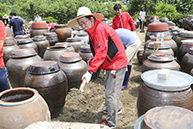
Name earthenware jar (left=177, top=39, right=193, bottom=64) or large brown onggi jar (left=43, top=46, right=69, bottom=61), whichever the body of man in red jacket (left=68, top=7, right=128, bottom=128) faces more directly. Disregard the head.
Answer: the large brown onggi jar

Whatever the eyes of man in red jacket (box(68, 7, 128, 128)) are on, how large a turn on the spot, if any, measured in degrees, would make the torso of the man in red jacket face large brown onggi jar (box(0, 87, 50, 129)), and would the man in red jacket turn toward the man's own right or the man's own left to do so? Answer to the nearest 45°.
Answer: approximately 45° to the man's own left

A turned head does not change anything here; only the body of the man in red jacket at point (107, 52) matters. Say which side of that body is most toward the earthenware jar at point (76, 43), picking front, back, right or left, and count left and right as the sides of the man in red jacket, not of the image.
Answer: right

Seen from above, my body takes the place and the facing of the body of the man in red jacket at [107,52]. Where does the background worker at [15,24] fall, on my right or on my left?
on my right

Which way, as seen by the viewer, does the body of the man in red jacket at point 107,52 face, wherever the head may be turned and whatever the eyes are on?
to the viewer's left

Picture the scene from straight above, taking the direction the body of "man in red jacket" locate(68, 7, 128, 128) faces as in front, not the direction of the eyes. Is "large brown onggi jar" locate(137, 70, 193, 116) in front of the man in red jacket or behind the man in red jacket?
behind

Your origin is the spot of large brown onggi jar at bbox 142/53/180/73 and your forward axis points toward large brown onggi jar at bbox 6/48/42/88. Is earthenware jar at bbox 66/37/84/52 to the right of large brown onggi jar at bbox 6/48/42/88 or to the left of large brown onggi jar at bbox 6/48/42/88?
right

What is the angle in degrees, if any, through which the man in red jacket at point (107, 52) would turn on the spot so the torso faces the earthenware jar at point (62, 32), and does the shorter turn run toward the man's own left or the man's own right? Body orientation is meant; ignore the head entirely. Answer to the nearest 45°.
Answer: approximately 90° to the man's own right

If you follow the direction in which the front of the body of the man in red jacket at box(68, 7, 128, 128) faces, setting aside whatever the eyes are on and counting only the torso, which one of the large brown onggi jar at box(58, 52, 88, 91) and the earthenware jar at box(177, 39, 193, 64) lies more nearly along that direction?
the large brown onggi jar

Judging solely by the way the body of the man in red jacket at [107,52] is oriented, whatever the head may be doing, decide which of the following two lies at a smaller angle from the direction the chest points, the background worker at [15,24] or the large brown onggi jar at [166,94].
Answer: the background worker

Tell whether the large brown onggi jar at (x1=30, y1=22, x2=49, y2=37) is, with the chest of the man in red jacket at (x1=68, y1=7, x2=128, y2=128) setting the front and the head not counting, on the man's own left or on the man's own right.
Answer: on the man's own right

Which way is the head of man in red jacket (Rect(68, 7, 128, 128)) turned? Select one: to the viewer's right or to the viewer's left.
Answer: to the viewer's left

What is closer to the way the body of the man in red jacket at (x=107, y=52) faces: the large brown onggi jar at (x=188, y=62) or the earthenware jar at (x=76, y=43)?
the earthenware jar

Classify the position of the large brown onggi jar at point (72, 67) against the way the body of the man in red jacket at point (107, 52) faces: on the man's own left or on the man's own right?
on the man's own right
